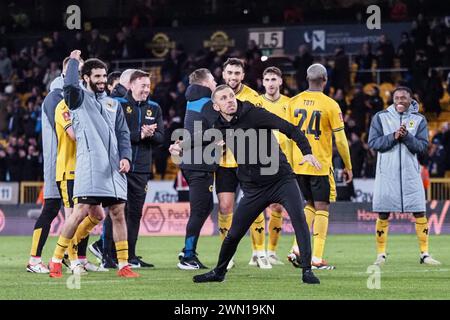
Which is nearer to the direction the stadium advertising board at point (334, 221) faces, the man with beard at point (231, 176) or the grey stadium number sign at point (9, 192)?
the man with beard

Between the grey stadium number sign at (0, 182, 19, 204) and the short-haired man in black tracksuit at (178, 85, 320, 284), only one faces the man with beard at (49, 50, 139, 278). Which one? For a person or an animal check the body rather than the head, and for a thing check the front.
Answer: the grey stadium number sign

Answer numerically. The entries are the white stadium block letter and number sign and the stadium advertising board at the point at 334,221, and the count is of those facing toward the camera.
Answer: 2

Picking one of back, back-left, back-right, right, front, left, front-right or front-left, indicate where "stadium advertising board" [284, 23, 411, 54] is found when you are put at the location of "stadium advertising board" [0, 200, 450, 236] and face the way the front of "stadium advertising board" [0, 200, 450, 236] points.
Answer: back

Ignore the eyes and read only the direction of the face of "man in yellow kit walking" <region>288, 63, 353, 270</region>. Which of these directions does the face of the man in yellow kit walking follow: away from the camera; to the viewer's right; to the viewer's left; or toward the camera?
away from the camera

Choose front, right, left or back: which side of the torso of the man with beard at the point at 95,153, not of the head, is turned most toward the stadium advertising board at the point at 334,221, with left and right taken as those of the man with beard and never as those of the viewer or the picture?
left

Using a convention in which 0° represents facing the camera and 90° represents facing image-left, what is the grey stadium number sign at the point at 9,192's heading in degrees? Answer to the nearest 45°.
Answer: approximately 0°
